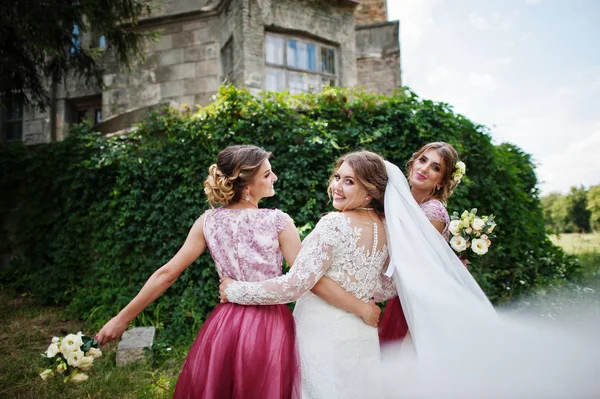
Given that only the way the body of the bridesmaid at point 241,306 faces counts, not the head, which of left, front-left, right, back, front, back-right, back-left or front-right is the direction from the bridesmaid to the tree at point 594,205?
front-right

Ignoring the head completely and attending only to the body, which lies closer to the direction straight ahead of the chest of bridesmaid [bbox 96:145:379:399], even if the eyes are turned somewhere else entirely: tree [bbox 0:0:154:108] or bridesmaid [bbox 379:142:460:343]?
the tree

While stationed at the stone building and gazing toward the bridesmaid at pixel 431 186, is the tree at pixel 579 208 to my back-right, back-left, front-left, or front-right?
back-left

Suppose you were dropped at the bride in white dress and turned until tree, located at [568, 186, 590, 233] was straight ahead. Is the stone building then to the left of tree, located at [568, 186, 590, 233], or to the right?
left

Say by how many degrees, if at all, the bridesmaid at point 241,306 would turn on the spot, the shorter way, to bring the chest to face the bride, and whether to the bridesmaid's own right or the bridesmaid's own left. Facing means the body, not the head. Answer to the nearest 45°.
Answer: approximately 90° to the bridesmaid's own right

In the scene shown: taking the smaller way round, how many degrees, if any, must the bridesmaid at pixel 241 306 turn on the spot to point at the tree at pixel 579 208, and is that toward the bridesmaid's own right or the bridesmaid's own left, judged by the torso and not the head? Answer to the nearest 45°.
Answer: approximately 45° to the bridesmaid's own right

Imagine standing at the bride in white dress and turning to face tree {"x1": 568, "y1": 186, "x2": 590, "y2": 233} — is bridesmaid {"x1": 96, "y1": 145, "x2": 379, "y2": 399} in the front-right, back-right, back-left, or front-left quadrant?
back-left

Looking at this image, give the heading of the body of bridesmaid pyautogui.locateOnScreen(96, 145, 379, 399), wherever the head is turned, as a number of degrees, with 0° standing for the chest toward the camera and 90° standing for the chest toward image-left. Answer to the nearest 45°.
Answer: approximately 180°

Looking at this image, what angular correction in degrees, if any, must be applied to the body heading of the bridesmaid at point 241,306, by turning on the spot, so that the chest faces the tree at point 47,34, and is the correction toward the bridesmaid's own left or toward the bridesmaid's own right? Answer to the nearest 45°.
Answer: approximately 45° to the bridesmaid's own left

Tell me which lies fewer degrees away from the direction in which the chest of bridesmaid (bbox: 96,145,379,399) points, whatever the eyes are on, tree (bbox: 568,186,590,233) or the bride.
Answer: the tree

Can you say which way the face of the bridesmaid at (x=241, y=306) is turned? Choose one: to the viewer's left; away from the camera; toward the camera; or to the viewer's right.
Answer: to the viewer's right

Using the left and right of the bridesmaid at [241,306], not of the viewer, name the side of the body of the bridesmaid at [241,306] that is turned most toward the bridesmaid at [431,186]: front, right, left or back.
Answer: right
